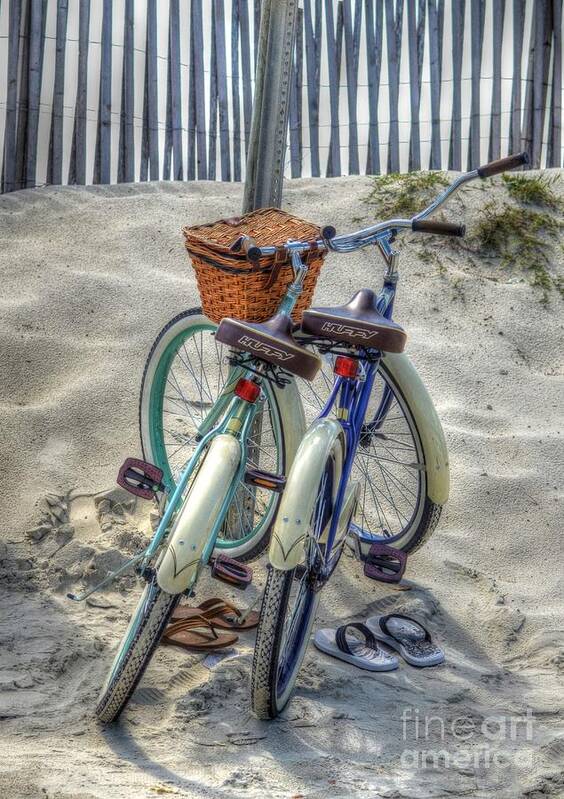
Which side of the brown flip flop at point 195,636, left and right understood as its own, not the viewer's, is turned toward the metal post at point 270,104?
right

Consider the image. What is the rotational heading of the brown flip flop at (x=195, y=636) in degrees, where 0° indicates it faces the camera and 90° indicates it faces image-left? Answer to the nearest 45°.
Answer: approximately 90°
